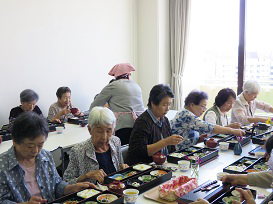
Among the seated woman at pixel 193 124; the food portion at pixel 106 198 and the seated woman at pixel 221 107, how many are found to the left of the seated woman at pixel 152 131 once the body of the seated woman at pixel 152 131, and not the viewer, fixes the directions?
2

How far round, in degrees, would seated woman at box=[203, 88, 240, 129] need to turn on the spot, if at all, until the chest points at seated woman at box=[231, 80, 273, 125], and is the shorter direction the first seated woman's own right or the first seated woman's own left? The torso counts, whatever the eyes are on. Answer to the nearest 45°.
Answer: approximately 90° to the first seated woman's own left

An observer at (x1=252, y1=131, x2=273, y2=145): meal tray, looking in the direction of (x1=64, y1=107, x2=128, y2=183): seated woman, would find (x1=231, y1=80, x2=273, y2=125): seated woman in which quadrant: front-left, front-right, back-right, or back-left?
back-right

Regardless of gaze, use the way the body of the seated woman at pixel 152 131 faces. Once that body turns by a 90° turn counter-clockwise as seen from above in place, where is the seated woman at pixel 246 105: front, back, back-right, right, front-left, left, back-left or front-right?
front

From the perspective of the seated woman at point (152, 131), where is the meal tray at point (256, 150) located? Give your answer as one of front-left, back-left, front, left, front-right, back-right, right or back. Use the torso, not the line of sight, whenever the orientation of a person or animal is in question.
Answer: front-left

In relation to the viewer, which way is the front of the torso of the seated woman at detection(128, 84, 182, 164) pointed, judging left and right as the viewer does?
facing the viewer and to the right of the viewer

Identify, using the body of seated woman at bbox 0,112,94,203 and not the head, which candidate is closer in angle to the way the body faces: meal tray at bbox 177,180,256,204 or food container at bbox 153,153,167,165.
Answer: the meal tray
